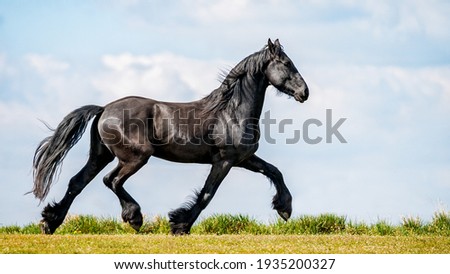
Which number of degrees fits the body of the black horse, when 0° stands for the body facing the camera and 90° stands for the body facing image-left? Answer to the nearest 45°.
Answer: approximately 270°
